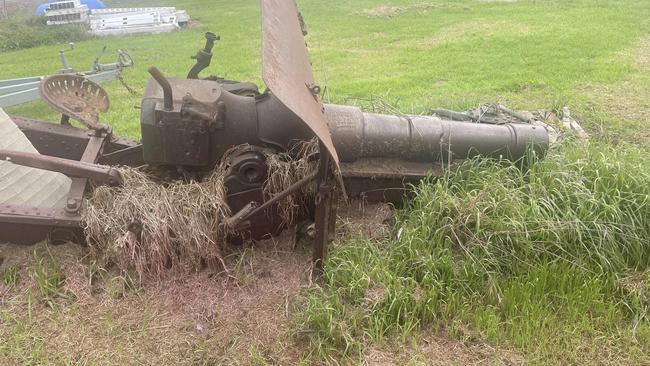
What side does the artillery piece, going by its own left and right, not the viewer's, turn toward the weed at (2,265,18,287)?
back

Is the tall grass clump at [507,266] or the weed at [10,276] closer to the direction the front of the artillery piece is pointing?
the tall grass clump

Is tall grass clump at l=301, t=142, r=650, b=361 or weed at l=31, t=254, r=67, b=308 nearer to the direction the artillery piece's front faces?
the tall grass clump

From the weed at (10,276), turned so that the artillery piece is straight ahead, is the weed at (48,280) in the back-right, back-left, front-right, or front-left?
front-right

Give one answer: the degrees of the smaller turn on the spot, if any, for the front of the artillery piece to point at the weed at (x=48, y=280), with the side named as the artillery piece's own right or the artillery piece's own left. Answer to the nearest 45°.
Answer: approximately 180°

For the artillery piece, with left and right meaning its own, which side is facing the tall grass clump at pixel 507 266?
front

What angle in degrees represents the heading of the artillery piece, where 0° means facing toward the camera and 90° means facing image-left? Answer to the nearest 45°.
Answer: approximately 270°
